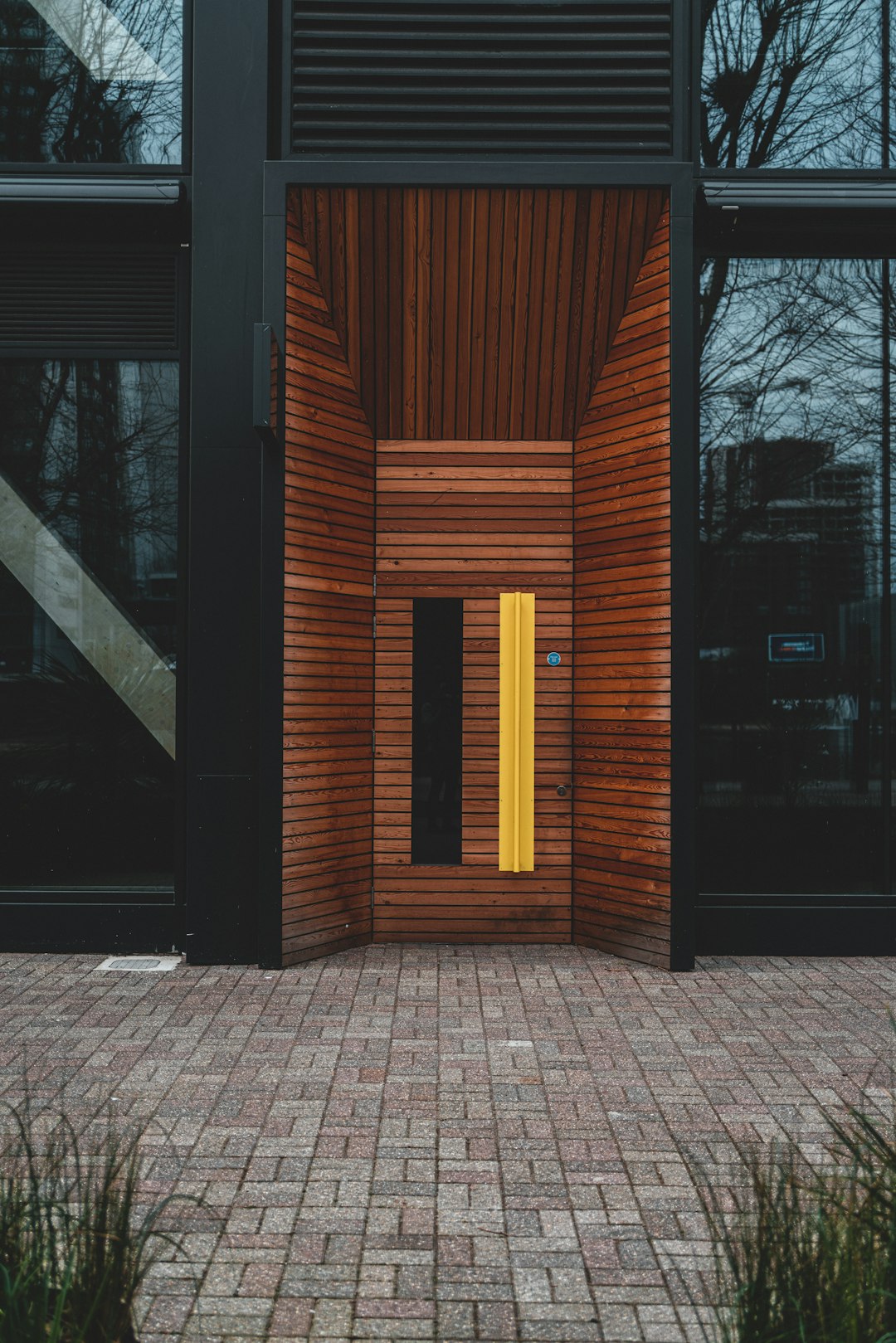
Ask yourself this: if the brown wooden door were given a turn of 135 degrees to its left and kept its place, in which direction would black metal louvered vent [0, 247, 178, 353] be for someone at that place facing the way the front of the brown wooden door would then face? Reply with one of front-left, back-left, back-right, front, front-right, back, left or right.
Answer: back-left

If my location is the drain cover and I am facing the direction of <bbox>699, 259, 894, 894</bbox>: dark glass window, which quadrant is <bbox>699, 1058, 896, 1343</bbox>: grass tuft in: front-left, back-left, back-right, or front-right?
front-right

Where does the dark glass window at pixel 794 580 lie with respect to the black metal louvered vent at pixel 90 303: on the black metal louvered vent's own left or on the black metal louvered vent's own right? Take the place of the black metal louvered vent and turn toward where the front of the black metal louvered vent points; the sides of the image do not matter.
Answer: on the black metal louvered vent's own left

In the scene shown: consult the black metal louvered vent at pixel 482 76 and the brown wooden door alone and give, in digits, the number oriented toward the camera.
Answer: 2

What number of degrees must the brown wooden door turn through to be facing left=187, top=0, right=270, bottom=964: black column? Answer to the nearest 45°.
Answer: approximately 45° to its right

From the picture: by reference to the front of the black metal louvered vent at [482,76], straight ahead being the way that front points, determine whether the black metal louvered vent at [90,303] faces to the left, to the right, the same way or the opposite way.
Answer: the same way

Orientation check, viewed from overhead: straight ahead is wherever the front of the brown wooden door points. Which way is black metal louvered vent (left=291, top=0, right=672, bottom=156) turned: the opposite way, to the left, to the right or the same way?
the same way

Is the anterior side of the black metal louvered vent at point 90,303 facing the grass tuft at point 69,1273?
yes

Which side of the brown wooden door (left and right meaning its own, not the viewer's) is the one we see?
front

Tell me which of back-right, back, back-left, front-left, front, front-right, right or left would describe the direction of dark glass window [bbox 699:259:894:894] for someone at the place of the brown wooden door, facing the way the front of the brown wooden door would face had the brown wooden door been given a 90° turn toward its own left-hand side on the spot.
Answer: front

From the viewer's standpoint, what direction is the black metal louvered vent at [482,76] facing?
toward the camera

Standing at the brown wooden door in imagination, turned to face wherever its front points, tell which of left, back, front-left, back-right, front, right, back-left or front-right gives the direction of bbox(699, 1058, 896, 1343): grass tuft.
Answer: front
